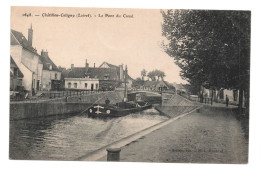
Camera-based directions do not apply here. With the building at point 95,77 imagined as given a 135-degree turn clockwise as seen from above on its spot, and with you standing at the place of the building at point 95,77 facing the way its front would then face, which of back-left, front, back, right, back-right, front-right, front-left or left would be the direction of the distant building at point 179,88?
back-right

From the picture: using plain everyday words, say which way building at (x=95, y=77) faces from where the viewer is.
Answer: facing the viewer

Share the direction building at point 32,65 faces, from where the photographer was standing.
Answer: facing the viewer and to the right of the viewer

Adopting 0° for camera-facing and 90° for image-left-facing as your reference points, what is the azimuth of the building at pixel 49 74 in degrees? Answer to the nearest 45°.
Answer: approximately 315°

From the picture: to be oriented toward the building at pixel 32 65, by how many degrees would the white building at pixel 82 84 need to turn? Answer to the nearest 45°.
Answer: approximately 90° to its right

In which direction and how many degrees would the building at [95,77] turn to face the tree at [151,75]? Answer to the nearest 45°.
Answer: approximately 90° to its left

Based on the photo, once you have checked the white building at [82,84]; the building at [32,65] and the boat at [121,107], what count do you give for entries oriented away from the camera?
0

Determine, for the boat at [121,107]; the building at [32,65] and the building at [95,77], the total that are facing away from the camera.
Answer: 0

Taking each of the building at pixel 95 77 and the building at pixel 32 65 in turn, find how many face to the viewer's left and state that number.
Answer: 0

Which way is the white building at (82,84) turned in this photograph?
toward the camera

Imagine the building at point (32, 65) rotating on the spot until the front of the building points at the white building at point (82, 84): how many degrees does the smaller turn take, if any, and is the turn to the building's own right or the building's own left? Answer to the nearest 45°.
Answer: approximately 45° to the building's own left
